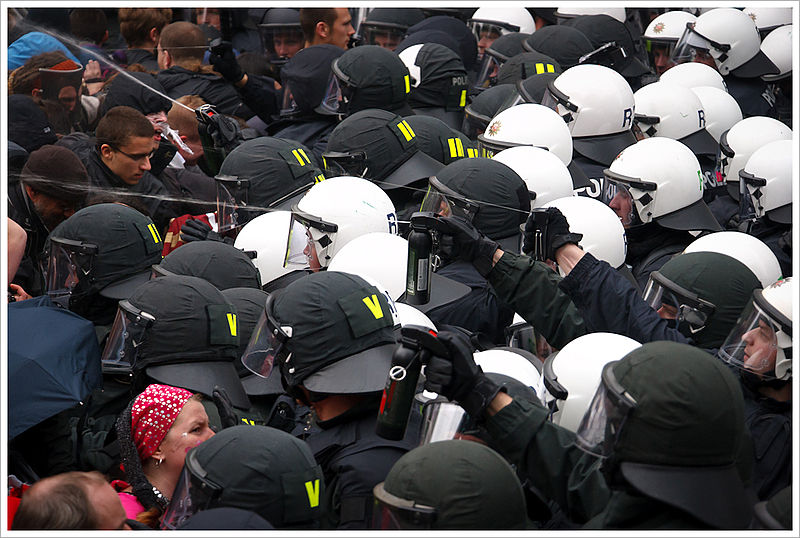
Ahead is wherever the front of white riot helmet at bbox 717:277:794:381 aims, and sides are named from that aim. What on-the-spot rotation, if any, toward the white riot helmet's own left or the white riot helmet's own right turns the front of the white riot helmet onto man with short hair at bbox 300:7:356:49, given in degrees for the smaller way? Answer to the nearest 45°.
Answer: approximately 45° to the white riot helmet's own right

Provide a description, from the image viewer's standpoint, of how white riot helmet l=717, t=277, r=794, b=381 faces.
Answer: facing to the left of the viewer

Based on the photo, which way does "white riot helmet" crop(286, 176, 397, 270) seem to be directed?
to the viewer's left

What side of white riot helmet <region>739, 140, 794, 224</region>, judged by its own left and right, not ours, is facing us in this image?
left

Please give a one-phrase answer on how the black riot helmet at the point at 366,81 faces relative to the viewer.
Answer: facing to the left of the viewer

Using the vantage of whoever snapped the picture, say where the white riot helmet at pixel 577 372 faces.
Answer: facing to the left of the viewer

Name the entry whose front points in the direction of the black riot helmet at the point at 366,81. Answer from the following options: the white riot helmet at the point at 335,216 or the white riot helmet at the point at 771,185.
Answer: the white riot helmet at the point at 771,185

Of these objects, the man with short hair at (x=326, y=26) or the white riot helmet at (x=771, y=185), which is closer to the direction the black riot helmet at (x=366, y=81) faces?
the man with short hair

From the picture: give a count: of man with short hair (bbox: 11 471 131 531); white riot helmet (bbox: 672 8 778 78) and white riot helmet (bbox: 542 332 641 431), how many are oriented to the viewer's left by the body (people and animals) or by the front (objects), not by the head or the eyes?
2

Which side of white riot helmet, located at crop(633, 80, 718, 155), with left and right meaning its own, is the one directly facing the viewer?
left

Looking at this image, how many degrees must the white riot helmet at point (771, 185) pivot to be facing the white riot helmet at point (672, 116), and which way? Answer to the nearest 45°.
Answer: approximately 45° to its right
